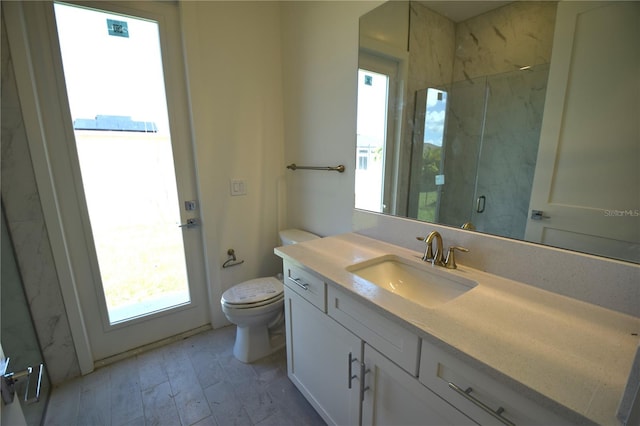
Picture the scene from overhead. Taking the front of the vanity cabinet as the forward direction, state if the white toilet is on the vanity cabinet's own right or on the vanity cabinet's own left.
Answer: on the vanity cabinet's own right

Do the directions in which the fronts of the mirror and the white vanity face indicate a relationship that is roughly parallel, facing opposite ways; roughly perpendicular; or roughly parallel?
roughly parallel

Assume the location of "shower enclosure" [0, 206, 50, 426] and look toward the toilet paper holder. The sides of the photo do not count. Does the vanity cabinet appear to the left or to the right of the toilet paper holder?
right

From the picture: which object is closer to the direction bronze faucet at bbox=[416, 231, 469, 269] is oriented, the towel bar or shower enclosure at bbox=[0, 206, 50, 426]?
the shower enclosure

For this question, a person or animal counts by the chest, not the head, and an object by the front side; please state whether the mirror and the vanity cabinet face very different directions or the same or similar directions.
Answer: same or similar directions

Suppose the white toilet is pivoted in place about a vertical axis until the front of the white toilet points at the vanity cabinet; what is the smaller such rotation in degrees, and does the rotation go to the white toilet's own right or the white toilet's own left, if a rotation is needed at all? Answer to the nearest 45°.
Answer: approximately 90° to the white toilet's own left

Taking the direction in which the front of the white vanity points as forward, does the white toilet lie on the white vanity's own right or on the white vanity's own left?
on the white vanity's own right

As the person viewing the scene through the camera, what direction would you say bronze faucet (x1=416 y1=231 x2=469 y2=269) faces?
facing the viewer and to the left of the viewer

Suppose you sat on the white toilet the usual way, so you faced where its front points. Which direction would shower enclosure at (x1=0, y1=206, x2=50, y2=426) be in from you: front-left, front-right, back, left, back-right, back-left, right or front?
front-right

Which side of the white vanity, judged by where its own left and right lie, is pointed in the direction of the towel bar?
right

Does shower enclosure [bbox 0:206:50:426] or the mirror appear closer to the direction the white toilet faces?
the shower enclosure

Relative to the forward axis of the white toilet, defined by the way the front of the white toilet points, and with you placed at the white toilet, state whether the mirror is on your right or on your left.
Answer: on your left

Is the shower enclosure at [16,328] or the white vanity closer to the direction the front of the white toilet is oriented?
the shower enclosure

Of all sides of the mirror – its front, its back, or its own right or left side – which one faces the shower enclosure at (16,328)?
front
